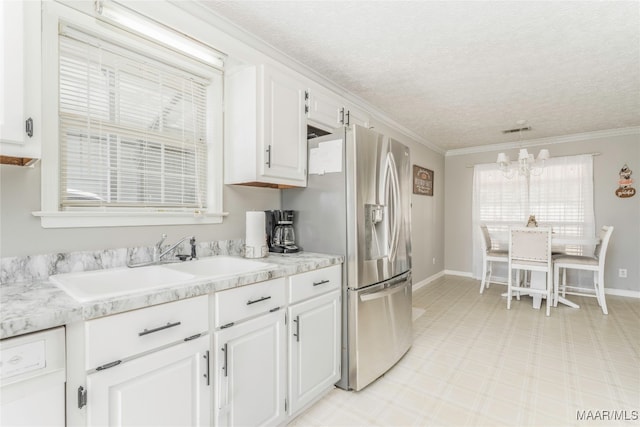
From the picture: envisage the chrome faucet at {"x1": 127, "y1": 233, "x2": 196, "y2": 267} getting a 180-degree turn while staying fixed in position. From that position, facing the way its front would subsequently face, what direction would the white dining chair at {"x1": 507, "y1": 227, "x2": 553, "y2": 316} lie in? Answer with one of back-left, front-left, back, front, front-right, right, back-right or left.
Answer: back-right

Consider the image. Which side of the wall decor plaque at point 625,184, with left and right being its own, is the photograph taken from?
front

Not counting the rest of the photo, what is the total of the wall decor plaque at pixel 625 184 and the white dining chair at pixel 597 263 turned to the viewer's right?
0

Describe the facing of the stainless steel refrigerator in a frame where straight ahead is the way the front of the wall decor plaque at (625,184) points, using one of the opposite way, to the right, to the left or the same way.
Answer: to the left

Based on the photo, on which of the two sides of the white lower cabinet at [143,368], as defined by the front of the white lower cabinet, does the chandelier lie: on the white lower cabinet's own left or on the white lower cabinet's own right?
on the white lower cabinet's own left

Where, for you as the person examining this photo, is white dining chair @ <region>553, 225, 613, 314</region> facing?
facing to the left of the viewer

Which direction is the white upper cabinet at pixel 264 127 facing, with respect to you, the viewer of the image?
facing the viewer and to the right of the viewer

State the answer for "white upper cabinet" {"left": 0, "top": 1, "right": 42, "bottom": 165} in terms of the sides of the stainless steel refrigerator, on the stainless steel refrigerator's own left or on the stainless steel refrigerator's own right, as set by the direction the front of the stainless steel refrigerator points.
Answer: on the stainless steel refrigerator's own right

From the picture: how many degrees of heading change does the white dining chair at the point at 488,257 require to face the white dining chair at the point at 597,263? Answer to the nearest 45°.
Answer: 0° — it already faces it

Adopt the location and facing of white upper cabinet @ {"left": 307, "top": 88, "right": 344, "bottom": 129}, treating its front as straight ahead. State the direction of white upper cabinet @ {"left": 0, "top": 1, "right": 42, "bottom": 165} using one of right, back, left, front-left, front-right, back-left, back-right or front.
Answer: right

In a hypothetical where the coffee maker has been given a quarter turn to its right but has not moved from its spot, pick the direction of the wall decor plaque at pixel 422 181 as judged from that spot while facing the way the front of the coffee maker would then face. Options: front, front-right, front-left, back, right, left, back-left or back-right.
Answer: back

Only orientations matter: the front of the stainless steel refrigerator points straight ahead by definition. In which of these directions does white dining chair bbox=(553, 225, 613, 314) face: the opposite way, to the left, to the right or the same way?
the opposite way

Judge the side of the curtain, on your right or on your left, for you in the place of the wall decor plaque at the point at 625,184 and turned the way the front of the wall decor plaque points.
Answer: on your right

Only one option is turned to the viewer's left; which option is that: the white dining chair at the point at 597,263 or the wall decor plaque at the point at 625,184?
the white dining chair

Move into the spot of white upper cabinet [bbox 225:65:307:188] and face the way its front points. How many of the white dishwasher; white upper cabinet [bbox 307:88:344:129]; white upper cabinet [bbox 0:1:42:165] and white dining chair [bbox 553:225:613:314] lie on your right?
2

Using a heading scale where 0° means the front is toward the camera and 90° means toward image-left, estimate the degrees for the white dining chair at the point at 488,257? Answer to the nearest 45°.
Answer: approximately 270°

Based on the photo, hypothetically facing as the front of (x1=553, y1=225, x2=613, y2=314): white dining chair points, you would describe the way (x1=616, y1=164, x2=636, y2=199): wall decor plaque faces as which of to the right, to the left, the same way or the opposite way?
to the left

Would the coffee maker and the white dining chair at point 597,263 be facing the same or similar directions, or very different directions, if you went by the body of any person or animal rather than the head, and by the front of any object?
very different directions
